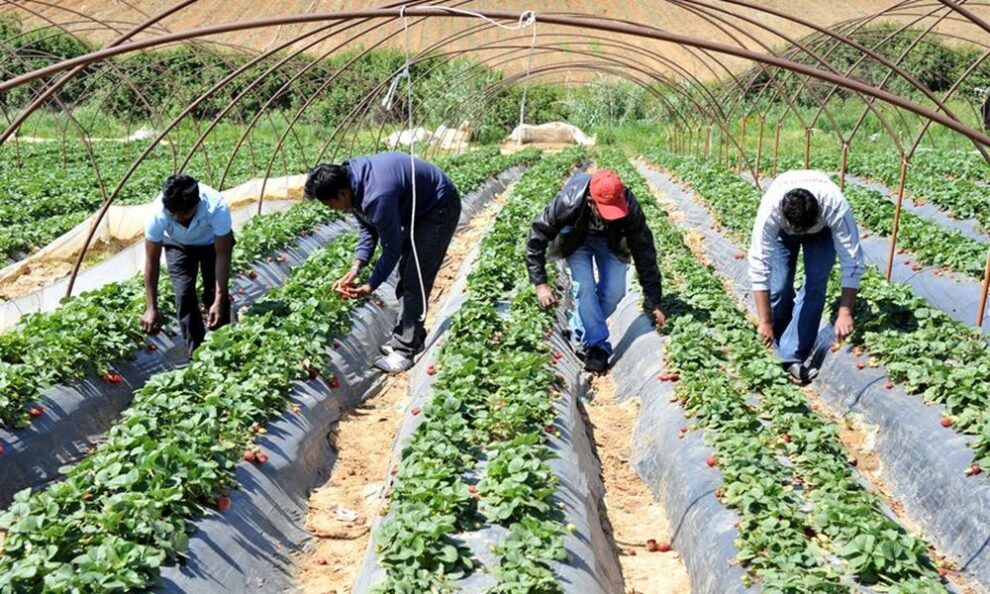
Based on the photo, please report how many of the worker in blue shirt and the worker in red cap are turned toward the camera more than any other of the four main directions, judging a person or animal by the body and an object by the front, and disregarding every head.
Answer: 2

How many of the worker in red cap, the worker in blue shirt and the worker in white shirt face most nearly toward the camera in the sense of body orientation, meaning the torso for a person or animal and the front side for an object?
3

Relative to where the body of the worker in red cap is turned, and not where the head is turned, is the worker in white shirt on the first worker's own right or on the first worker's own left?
on the first worker's own left

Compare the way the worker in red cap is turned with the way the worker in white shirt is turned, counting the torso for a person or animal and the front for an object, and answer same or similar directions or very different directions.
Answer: same or similar directions

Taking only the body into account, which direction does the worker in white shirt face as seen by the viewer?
toward the camera

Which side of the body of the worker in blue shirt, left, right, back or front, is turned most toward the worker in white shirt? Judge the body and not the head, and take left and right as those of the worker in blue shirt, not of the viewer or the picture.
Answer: left

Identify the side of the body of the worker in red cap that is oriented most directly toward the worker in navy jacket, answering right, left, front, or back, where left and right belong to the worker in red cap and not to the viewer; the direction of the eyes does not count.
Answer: right

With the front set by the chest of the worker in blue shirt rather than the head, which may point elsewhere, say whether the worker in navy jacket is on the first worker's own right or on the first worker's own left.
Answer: on the first worker's own left

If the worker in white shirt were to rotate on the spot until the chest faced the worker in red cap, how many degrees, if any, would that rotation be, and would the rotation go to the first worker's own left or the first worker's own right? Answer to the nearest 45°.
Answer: approximately 90° to the first worker's own right

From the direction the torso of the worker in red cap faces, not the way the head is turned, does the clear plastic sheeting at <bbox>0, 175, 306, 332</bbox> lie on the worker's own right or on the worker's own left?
on the worker's own right

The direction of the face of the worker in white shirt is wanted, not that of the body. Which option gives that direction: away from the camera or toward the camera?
toward the camera

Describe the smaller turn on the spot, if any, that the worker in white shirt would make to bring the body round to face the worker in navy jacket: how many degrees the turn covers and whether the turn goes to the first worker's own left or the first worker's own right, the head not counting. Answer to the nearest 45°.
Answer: approximately 90° to the first worker's own right

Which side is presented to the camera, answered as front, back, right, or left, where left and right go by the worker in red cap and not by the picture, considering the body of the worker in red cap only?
front

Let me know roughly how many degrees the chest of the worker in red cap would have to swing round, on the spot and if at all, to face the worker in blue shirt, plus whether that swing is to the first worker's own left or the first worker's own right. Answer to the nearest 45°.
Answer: approximately 90° to the first worker's own right

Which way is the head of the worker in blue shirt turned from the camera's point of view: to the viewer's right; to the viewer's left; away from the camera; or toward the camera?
toward the camera

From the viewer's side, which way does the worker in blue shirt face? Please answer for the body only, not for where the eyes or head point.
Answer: toward the camera

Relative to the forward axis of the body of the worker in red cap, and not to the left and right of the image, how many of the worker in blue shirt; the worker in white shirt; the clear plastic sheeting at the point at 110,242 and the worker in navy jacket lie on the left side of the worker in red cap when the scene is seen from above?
1
